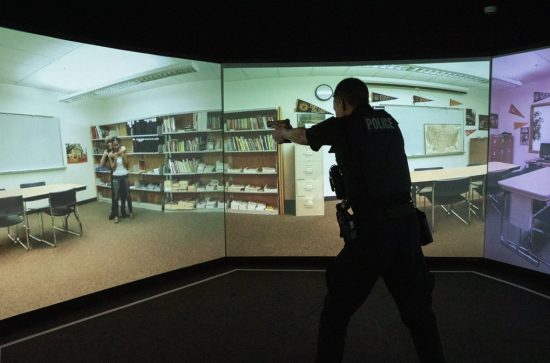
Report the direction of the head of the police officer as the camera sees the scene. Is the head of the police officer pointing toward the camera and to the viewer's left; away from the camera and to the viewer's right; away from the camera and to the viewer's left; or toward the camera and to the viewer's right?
away from the camera and to the viewer's left

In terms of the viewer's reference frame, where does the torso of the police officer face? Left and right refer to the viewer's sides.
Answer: facing away from the viewer and to the left of the viewer
